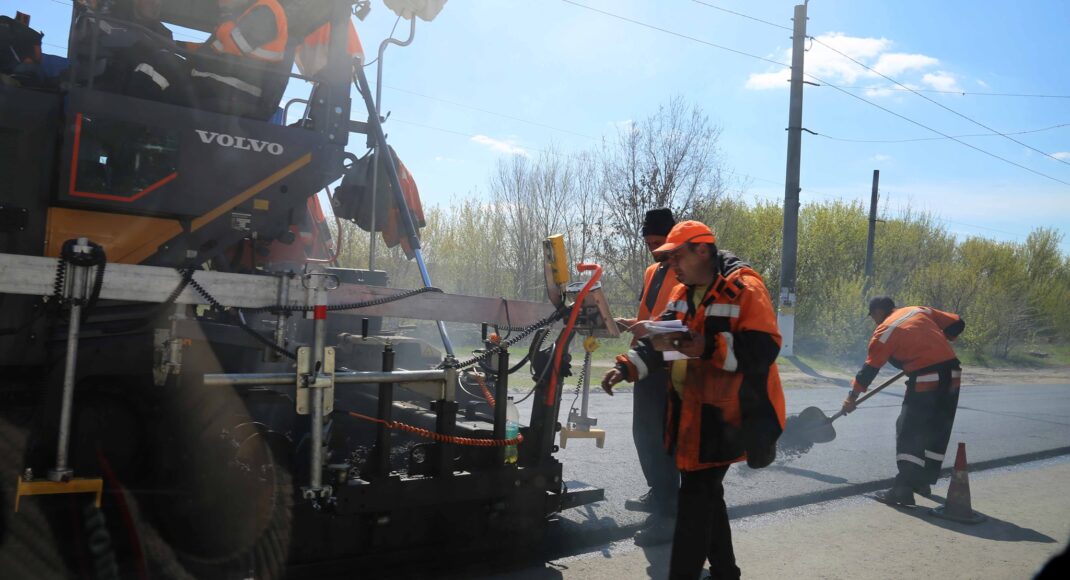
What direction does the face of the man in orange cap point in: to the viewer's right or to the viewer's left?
to the viewer's left

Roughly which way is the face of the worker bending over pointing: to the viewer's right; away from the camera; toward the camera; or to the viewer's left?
to the viewer's left

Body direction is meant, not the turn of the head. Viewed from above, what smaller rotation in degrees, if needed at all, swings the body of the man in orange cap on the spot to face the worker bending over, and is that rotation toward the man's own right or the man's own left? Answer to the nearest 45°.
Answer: approximately 180°

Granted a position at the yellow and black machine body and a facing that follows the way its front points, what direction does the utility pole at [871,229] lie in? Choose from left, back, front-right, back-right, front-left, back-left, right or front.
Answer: back

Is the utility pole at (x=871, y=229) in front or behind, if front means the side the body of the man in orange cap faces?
behind

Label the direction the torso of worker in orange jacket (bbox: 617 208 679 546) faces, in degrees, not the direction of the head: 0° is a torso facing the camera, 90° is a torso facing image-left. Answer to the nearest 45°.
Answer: approximately 90°

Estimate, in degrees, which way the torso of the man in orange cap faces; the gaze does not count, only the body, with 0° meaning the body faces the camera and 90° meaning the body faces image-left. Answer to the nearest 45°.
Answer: approximately 45°
